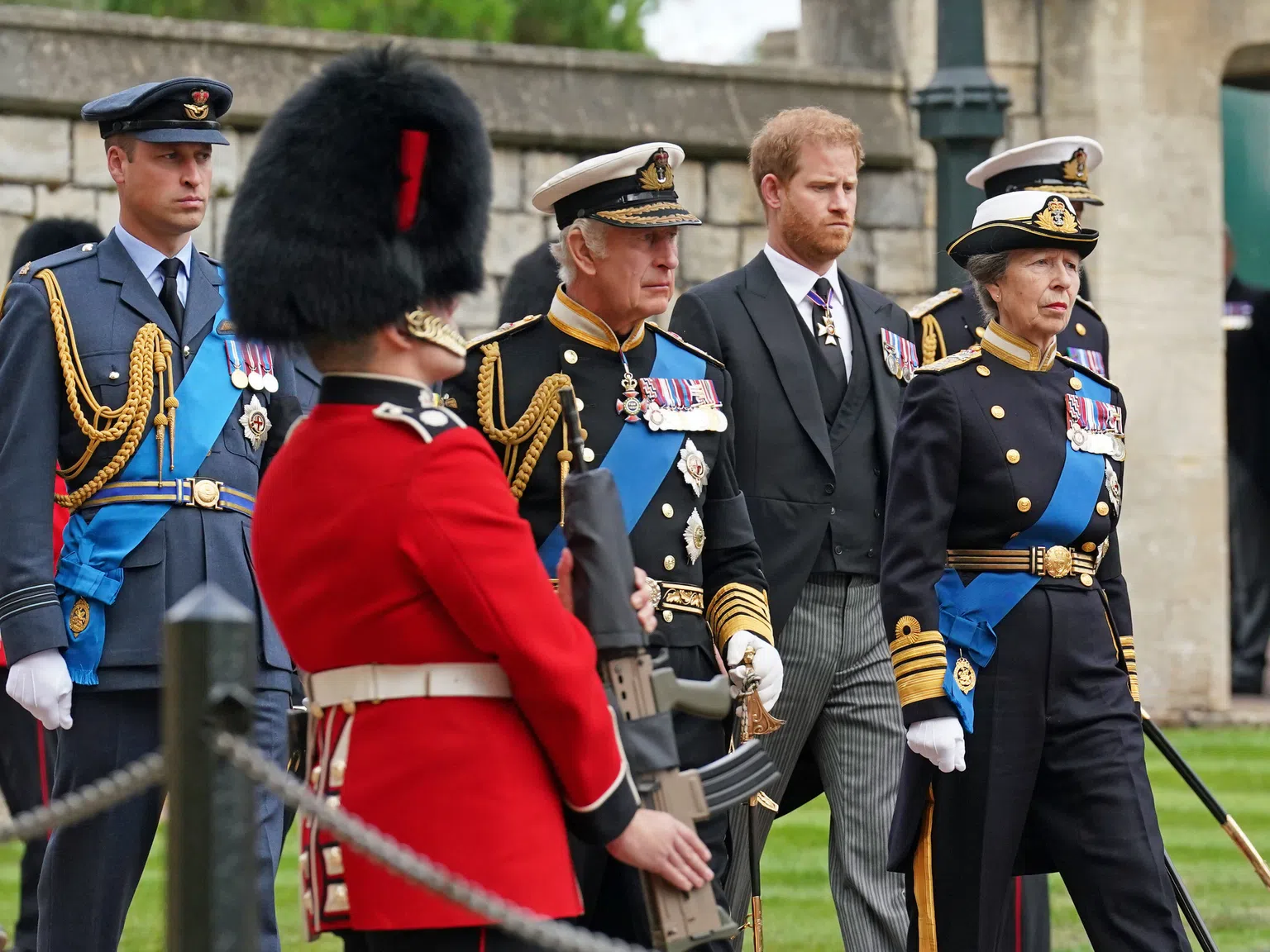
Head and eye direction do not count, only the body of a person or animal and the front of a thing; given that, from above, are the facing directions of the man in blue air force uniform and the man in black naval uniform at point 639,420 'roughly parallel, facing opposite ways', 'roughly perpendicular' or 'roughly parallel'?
roughly parallel

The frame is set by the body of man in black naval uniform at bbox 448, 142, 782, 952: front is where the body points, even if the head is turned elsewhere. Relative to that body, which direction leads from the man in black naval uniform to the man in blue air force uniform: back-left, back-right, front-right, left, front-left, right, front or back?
back-right

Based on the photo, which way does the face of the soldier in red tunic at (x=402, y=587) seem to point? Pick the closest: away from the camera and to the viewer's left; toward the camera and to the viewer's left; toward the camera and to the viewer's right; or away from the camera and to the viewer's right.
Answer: away from the camera and to the viewer's right

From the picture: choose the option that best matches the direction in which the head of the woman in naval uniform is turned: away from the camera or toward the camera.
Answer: toward the camera

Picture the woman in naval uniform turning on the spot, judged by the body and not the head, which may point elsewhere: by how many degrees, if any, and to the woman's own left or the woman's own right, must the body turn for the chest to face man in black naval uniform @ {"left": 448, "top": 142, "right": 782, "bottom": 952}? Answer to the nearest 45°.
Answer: approximately 90° to the woman's own right

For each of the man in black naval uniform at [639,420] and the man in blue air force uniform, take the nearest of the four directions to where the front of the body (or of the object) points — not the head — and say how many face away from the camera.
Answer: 0

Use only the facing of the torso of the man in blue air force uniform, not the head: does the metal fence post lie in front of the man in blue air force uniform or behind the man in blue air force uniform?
in front

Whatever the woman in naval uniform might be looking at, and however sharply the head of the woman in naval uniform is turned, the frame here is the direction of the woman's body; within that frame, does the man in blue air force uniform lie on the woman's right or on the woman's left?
on the woman's right

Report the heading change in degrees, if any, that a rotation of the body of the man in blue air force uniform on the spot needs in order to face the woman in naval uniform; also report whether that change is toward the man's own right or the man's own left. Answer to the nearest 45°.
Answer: approximately 45° to the man's own left
